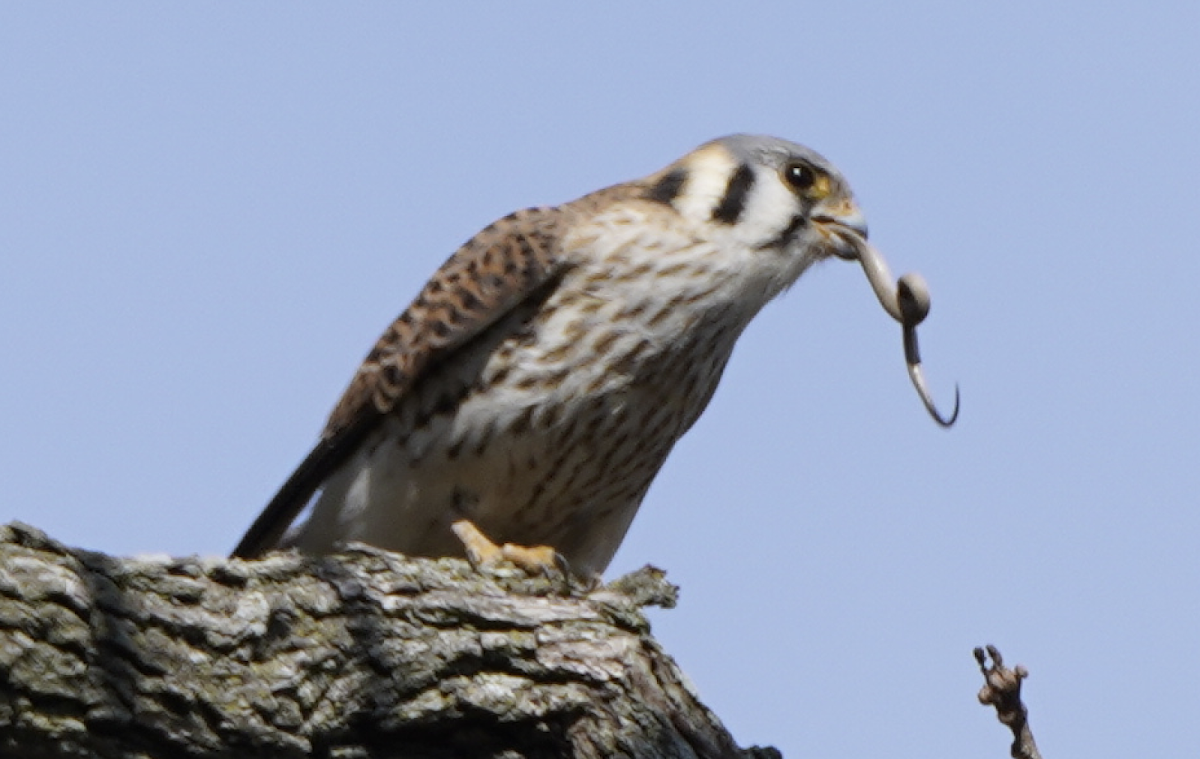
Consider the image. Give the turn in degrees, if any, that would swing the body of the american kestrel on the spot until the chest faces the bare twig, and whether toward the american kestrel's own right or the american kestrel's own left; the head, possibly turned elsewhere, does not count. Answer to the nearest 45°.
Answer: approximately 45° to the american kestrel's own left

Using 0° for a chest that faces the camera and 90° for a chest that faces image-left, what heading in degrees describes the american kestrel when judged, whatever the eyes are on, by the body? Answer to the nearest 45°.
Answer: approximately 270°
